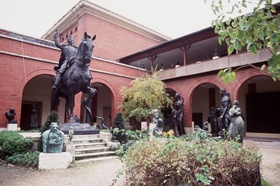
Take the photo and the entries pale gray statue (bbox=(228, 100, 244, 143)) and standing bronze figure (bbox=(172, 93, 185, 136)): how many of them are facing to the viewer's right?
0

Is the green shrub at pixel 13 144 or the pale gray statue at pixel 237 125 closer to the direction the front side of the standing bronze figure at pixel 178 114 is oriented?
the green shrub

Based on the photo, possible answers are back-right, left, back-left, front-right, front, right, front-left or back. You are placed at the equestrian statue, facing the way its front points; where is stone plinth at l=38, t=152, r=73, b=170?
front-right

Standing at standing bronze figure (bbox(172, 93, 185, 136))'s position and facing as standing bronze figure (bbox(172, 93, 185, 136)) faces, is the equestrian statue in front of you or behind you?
in front

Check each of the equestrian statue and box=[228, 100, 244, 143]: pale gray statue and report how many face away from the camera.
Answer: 0

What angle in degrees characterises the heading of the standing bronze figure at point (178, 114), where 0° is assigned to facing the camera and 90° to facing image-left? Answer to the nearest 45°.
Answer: approximately 45°

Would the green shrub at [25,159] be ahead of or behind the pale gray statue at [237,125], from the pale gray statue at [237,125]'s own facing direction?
ahead

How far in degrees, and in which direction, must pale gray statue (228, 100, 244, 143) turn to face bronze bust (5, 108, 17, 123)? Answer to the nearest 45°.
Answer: approximately 45° to its right

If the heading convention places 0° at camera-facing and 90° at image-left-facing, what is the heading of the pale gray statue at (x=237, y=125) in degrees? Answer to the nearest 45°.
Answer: approximately 45°

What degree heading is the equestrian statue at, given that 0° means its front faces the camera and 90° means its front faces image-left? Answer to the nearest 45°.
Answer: approximately 315°

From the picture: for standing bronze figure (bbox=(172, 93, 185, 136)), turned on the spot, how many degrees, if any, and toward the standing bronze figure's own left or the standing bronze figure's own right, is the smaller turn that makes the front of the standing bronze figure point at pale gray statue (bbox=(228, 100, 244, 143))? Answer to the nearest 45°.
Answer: approximately 45° to the standing bronze figure's own left
